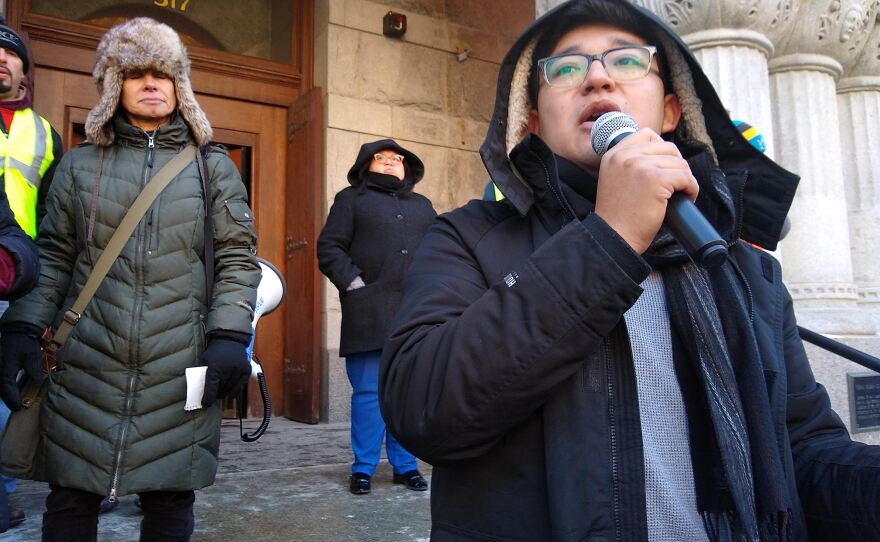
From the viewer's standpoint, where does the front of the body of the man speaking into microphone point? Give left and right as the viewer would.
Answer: facing the viewer

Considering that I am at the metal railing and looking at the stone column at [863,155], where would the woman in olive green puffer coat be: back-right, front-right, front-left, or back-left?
back-left

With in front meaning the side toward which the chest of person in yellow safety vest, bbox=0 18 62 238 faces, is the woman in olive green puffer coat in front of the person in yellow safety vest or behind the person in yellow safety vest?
in front

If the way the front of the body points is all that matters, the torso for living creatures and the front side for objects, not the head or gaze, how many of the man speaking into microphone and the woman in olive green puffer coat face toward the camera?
2

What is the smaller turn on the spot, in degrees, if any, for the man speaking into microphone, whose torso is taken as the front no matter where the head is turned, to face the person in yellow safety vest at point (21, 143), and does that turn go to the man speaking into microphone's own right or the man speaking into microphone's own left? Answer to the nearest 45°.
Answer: approximately 135° to the man speaking into microphone's own right

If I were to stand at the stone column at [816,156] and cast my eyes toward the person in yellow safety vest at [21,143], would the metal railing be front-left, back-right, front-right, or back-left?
front-left

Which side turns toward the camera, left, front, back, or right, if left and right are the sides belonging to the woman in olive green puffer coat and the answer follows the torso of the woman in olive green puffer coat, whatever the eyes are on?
front

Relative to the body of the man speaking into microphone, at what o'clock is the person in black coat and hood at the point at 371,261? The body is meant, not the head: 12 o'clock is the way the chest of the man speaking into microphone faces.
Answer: The person in black coat and hood is roughly at 5 o'clock from the man speaking into microphone.

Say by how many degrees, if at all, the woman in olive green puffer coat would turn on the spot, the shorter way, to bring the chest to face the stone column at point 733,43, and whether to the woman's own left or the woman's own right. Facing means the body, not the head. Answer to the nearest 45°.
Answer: approximately 90° to the woman's own left

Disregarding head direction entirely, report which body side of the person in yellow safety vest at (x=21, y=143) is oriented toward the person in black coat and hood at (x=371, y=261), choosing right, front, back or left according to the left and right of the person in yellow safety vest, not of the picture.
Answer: left

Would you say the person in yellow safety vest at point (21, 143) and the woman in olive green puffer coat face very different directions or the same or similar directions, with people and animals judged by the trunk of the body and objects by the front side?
same or similar directions

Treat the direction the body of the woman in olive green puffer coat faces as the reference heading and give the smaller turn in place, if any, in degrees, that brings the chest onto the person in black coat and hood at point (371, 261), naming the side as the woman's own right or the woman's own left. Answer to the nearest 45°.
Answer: approximately 135° to the woman's own left

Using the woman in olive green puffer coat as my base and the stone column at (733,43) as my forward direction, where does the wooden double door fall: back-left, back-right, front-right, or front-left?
front-left

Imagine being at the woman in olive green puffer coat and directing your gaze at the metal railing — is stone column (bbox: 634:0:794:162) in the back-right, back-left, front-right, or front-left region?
front-left

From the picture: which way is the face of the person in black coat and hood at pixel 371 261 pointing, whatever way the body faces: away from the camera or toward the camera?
toward the camera

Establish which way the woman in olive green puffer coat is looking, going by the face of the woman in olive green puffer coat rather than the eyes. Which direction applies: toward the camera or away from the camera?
toward the camera

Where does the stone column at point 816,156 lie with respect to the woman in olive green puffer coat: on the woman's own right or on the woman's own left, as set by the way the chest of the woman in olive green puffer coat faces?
on the woman's own left
